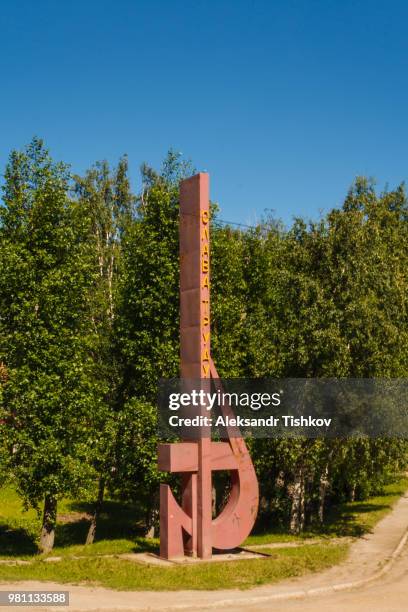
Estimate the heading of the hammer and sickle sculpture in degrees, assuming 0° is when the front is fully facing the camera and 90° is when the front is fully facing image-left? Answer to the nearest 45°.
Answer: approximately 315°
